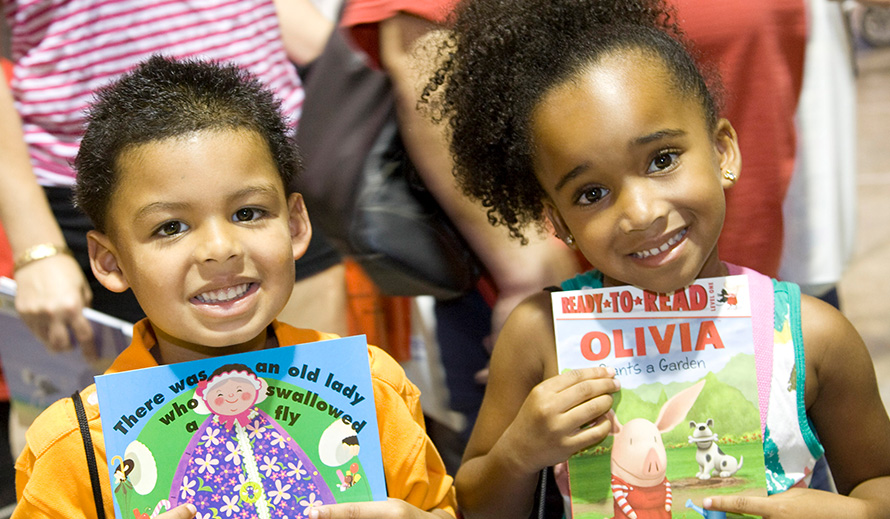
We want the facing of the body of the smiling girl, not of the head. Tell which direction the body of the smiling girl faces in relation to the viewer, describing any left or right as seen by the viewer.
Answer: facing the viewer

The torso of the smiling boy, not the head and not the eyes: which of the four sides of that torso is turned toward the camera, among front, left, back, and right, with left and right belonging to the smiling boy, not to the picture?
front

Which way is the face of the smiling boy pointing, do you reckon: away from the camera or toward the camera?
toward the camera

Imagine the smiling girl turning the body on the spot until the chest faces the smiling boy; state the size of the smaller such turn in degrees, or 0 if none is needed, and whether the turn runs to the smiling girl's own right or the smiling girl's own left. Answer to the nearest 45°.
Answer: approximately 45° to the smiling girl's own right

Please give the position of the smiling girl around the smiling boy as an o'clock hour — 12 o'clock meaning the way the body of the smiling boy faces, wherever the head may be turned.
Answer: The smiling girl is roughly at 9 o'clock from the smiling boy.

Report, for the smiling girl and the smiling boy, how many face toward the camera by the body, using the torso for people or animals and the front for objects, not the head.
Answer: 2
